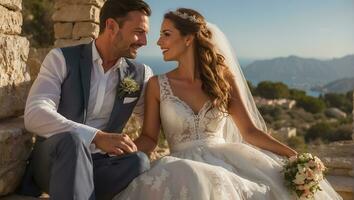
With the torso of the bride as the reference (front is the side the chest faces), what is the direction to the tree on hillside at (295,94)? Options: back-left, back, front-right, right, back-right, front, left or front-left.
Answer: back

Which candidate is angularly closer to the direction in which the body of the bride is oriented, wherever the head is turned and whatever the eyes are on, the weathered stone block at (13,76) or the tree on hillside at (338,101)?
the weathered stone block

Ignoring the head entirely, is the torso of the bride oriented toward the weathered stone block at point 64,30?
no

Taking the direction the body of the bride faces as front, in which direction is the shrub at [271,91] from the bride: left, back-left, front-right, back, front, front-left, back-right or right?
back

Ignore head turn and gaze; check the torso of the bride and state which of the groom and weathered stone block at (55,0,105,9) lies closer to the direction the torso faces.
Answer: the groom

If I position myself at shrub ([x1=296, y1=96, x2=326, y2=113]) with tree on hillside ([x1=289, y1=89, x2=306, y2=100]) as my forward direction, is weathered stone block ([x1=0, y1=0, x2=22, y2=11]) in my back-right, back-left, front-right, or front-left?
back-left

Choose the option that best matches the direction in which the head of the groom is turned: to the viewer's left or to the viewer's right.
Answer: to the viewer's right

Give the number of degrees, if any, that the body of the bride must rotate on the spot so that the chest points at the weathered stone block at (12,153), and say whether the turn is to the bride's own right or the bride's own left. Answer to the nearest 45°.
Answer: approximately 45° to the bride's own right

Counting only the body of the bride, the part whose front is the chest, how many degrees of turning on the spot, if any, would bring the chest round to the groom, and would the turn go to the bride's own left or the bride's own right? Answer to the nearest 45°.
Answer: approximately 45° to the bride's own right

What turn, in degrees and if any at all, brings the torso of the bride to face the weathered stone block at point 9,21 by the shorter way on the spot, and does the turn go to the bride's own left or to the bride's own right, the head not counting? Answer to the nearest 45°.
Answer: approximately 90° to the bride's own right

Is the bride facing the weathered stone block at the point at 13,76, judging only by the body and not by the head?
no

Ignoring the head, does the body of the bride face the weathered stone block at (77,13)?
no

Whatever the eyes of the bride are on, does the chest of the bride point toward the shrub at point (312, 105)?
no

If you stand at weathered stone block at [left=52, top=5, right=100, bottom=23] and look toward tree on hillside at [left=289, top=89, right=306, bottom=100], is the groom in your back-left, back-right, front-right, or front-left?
back-right

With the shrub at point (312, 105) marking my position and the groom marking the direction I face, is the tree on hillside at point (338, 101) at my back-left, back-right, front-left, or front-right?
back-left
